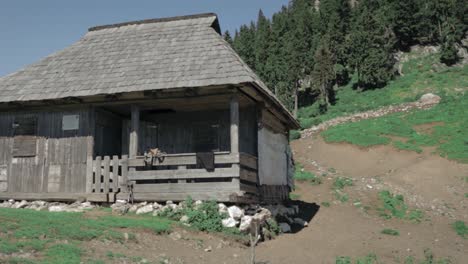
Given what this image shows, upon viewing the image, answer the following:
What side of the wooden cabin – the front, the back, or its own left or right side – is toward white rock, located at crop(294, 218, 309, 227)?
left

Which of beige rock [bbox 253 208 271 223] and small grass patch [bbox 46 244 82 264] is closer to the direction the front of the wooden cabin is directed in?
the small grass patch

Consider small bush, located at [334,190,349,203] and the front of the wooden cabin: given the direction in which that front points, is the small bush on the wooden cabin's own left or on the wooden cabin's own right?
on the wooden cabin's own left

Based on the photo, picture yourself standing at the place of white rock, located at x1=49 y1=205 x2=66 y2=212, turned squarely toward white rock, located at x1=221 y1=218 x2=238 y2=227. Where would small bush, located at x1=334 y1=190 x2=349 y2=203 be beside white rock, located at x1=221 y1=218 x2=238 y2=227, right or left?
left

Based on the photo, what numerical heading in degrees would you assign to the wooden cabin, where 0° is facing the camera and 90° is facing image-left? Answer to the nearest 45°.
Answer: approximately 0°

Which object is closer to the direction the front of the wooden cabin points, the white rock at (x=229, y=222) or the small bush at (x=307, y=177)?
the white rock

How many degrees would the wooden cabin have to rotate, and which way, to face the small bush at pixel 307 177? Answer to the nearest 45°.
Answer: approximately 135° to its left

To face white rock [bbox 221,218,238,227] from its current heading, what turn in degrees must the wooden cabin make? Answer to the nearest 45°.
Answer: approximately 45° to its left

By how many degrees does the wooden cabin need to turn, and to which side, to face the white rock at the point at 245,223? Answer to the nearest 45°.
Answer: approximately 45° to its left
